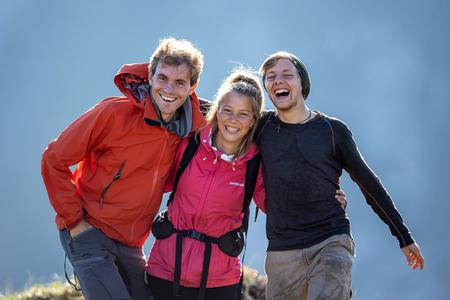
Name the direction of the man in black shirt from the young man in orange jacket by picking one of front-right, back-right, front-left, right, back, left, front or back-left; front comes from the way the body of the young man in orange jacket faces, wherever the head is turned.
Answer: front-left

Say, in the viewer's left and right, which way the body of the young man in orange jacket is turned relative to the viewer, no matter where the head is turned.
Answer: facing the viewer and to the right of the viewer
